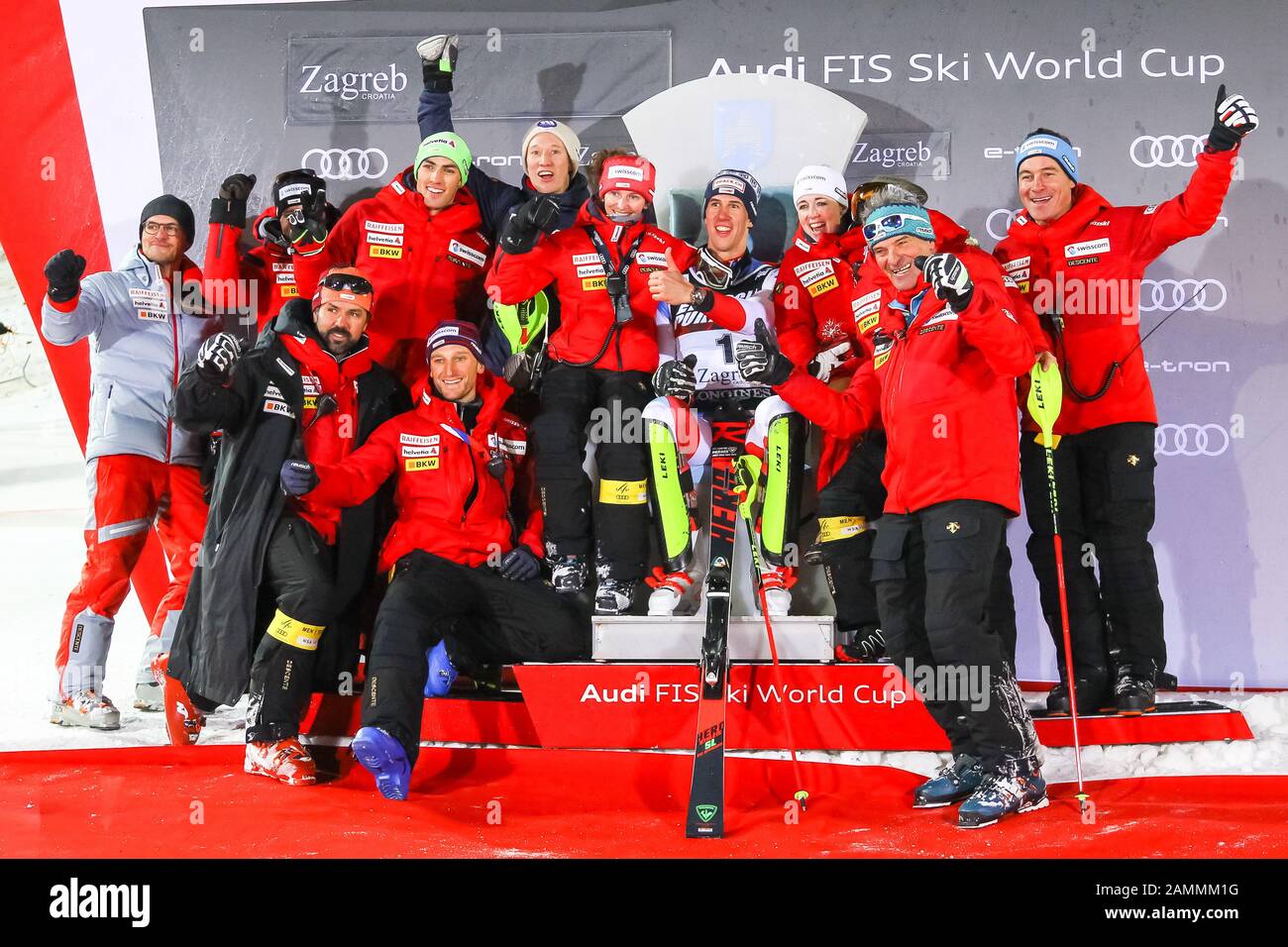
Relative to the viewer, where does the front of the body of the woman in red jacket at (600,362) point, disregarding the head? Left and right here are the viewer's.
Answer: facing the viewer

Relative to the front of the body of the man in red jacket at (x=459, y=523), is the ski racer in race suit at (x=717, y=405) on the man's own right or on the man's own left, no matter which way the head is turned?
on the man's own left

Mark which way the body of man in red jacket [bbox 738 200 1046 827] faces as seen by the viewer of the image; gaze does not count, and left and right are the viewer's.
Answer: facing the viewer and to the left of the viewer

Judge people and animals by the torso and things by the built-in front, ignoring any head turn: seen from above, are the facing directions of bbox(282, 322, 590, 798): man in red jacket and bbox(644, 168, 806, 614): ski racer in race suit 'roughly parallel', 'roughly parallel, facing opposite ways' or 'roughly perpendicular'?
roughly parallel

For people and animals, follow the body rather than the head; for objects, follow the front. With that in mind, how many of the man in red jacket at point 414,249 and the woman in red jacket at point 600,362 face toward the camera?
2

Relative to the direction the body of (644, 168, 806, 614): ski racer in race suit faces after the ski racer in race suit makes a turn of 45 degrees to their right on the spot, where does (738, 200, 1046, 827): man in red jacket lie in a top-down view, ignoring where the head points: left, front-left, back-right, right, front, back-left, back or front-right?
left

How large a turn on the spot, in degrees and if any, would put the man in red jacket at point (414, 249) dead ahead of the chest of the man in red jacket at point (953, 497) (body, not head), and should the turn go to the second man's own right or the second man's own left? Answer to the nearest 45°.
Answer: approximately 90° to the second man's own right

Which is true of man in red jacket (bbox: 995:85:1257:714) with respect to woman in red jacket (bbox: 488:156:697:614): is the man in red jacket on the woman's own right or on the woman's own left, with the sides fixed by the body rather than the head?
on the woman's own left

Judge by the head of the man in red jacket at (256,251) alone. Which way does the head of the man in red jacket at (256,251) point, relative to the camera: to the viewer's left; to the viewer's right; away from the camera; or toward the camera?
toward the camera

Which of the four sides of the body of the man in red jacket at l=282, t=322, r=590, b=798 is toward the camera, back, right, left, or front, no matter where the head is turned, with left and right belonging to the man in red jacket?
front

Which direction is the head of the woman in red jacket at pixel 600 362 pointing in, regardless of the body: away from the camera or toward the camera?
toward the camera

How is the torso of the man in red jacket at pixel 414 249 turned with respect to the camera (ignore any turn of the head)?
toward the camera

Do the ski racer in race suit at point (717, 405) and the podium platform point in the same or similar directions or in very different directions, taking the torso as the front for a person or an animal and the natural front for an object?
same or similar directions
